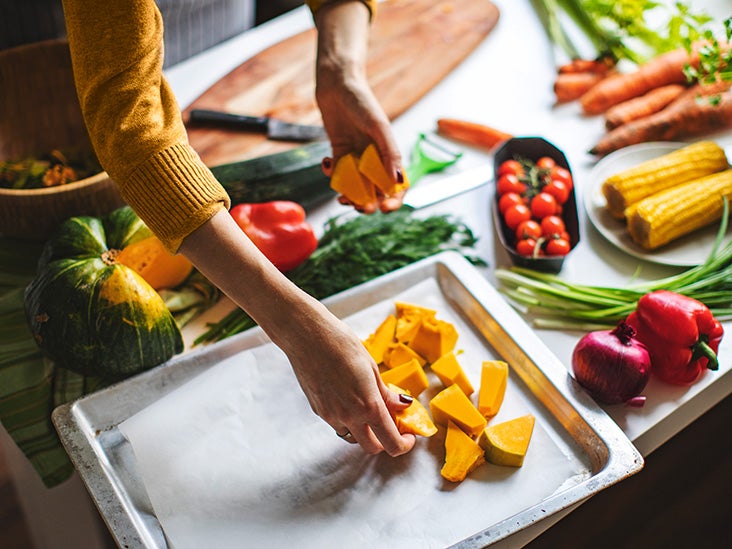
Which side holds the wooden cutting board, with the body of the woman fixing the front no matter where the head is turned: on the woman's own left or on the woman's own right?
on the woman's own left

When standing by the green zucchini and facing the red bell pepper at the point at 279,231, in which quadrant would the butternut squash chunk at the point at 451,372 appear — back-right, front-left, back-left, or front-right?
front-left

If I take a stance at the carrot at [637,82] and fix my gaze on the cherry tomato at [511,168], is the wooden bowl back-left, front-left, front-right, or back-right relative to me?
front-right

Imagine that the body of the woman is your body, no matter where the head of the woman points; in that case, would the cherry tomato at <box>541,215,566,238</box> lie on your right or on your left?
on your left

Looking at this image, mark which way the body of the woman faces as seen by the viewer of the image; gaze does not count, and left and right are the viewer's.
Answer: facing the viewer and to the right of the viewer
